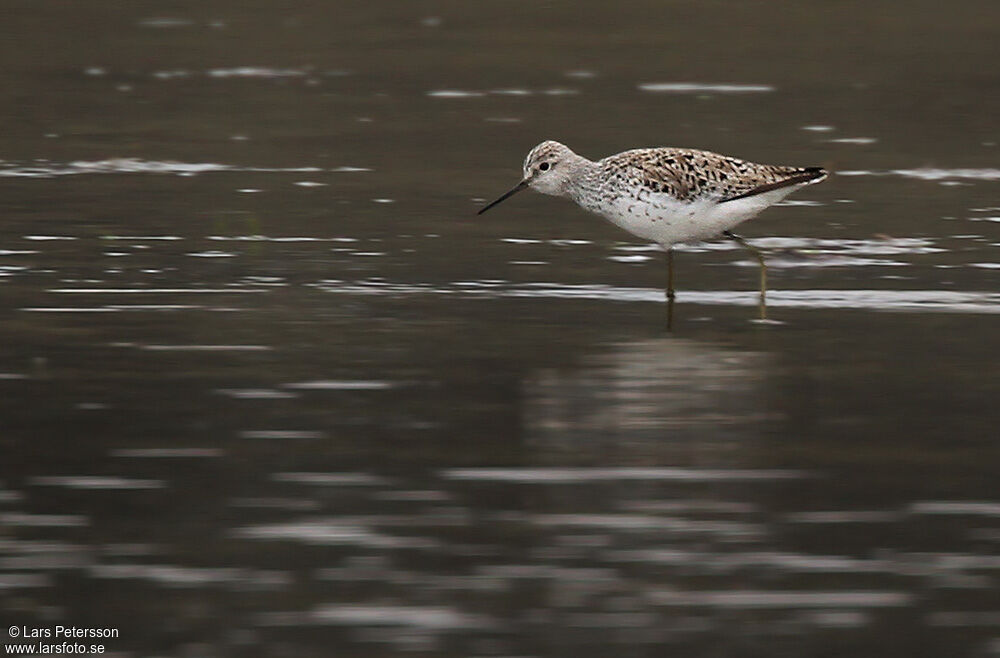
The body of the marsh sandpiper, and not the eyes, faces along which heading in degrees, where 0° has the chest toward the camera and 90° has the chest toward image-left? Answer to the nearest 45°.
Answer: approximately 90°
